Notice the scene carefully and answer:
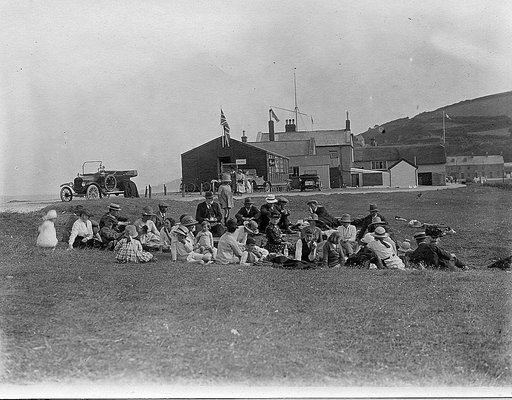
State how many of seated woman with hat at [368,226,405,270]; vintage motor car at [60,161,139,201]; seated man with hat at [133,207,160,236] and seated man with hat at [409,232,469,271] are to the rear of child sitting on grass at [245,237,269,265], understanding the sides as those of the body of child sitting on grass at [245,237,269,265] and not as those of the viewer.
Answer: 2

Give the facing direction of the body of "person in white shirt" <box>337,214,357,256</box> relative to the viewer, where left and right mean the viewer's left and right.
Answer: facing the viewer and to the left of the viewer

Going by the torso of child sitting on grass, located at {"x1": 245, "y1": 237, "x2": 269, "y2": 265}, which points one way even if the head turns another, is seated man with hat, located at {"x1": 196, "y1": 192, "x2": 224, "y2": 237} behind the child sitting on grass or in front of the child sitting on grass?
behind

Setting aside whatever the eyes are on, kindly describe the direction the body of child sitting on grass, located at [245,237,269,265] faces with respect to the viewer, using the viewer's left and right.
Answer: facing the viewer and to the right of the viewer

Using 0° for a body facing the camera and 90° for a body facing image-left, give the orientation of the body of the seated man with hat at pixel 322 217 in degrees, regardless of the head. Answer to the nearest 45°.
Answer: approximately 45°

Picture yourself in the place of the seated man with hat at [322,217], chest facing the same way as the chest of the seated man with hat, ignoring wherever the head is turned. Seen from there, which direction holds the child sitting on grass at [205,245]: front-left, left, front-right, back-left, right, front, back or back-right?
front

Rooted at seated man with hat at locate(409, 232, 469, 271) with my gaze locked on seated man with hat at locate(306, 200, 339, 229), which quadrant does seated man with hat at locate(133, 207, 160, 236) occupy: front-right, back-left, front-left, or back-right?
front-left

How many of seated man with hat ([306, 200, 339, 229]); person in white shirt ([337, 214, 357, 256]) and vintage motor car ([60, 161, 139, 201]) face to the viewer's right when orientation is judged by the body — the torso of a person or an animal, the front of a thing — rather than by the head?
0

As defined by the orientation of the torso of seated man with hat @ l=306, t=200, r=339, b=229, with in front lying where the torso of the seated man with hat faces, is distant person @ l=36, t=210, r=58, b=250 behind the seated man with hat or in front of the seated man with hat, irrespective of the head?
in front
